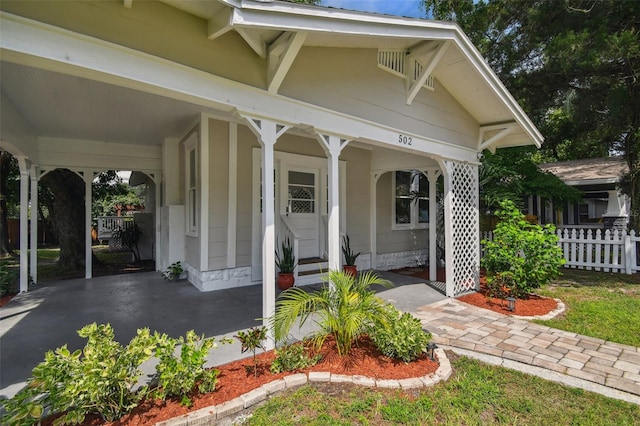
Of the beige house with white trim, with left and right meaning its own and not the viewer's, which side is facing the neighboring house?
left

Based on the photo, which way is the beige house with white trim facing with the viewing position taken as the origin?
facing the viewer and to the right of the viewer

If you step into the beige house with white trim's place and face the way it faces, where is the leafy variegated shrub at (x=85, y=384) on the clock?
The leafy variegated shrub is roughly at 2 o'clock from the beige house with white trim.

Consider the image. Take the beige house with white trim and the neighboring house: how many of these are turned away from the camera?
0

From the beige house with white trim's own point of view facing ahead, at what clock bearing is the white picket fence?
The white picket fence is roughly at 10 o'clock from the beige house with white trim.

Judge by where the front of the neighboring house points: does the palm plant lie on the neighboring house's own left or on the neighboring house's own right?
on the neighboring house's own right

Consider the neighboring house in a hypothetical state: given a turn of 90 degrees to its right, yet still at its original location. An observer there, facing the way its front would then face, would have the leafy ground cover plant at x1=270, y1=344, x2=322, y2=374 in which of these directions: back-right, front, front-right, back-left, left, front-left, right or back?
front-left

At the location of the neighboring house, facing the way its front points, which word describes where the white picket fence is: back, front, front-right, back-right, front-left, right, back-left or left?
front-right
